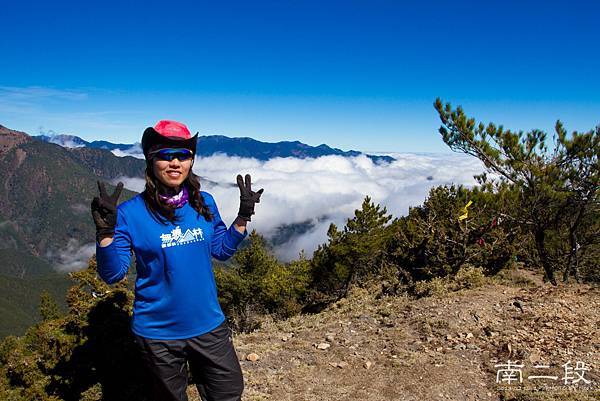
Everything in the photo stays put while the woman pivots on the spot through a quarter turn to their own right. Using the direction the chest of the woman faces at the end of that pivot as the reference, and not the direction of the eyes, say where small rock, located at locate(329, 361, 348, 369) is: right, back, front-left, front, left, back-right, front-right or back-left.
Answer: back-right

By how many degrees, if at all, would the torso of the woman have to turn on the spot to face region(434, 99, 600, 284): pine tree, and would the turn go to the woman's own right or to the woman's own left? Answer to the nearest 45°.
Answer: approximately 135° to the woman's own left

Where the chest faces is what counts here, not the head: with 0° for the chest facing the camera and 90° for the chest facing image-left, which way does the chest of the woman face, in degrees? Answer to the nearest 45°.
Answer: approximately 0°
